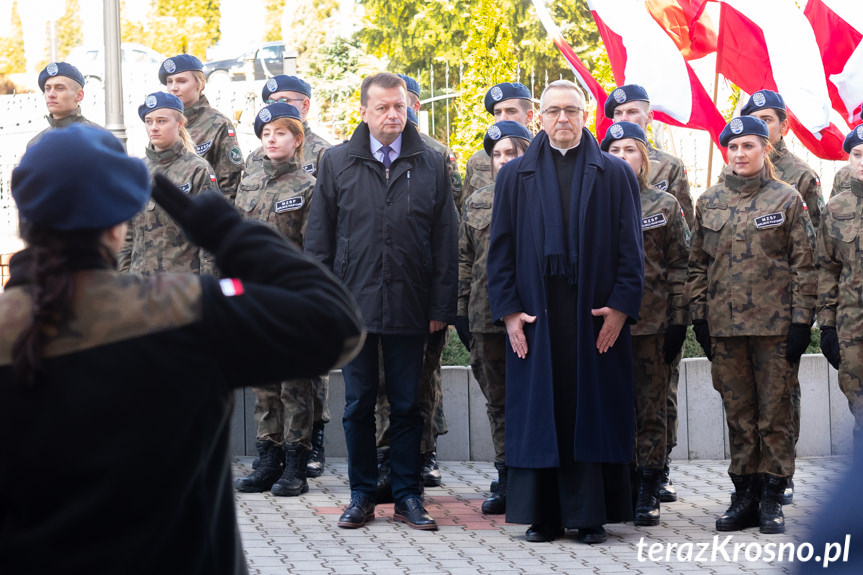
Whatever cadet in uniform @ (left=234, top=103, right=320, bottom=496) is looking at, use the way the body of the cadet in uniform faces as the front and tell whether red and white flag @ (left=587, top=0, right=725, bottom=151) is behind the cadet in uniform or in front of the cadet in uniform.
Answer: behind

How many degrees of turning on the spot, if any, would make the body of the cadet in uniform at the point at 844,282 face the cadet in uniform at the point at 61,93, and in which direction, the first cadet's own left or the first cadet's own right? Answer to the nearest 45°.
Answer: approximately 90° to the first cadet's own right

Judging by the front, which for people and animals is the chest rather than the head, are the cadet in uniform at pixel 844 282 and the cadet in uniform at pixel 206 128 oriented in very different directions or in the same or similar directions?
same or similar directions

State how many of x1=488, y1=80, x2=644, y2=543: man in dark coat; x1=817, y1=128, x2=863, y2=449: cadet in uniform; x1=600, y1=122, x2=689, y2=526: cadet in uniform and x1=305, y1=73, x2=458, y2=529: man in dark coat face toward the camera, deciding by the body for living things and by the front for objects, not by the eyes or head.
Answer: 4

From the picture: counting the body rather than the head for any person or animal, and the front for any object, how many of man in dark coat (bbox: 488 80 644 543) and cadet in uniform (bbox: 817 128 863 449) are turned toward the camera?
2

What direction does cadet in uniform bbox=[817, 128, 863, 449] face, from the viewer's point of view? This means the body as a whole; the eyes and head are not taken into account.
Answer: toward the camera

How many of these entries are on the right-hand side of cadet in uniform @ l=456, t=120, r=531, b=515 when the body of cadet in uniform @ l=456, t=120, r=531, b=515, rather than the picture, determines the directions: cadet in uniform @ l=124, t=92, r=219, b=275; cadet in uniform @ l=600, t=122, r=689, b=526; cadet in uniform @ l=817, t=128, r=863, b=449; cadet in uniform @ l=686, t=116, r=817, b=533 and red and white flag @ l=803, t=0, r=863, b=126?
1

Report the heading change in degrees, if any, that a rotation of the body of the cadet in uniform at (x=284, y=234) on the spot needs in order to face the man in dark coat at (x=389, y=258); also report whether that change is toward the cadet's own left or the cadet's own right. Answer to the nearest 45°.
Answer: approximately 90° to the cadet's own left

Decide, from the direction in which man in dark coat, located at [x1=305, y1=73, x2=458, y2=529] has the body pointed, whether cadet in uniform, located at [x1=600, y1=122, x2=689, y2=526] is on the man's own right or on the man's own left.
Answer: on the man's own left

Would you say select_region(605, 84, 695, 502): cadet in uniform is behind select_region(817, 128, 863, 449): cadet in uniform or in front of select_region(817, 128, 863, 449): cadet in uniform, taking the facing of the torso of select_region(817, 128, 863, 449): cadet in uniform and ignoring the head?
behind

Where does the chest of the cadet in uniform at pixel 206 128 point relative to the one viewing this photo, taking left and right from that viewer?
facing the viewer and to the left of the viewer

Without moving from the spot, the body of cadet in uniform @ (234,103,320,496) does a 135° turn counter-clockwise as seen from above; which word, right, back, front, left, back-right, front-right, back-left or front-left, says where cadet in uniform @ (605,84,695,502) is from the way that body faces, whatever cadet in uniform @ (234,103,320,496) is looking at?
front

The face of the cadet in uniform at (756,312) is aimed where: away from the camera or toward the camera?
toward the camera

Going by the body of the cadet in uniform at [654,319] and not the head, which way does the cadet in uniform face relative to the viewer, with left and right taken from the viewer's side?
facing the viewer

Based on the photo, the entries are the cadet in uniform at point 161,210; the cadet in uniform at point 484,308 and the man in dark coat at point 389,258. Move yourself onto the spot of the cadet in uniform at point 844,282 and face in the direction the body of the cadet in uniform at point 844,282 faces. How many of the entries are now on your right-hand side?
3

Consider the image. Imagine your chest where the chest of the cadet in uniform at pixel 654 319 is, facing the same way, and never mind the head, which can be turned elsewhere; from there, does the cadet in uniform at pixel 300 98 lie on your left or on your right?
on your right
